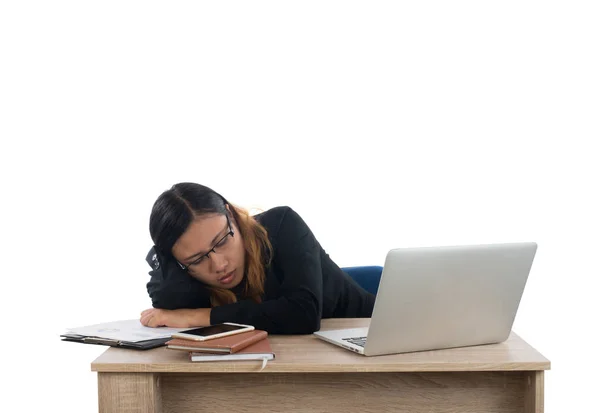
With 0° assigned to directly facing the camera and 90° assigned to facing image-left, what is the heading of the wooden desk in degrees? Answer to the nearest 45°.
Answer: approximately 180°

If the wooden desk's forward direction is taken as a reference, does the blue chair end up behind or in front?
in front

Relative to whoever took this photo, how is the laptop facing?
facing away from the viewer and to the left of the viewer

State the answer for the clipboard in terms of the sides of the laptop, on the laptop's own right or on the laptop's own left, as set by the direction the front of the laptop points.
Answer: on the laptop's own left
